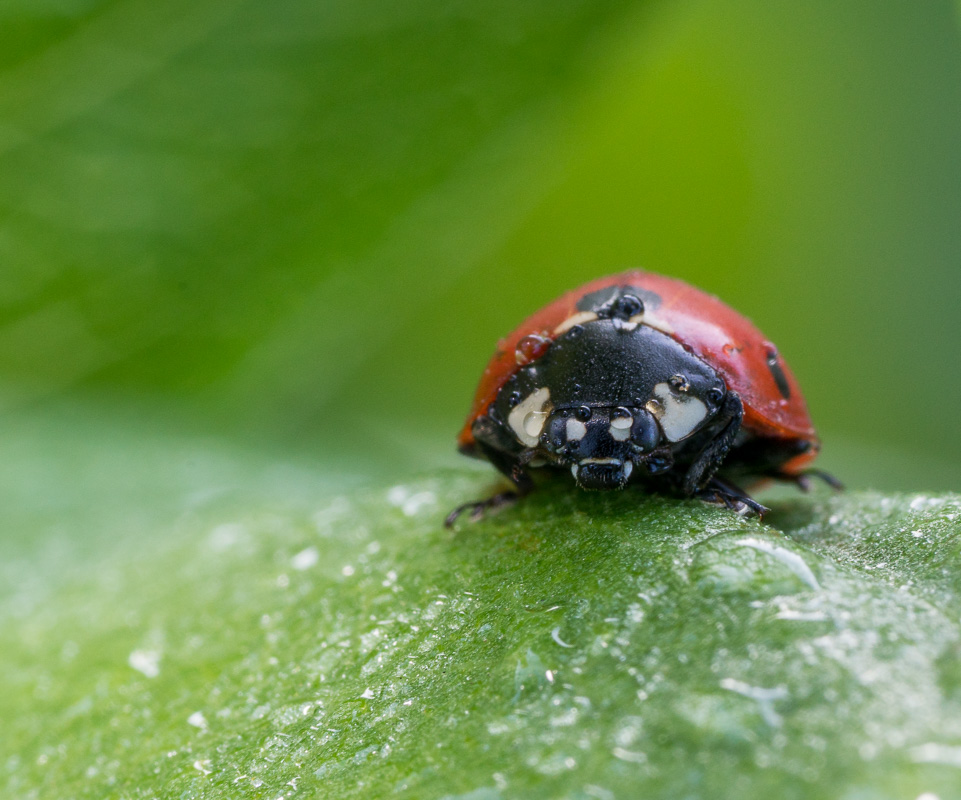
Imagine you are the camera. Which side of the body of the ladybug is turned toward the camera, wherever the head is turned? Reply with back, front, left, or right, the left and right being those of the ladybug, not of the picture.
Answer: front
